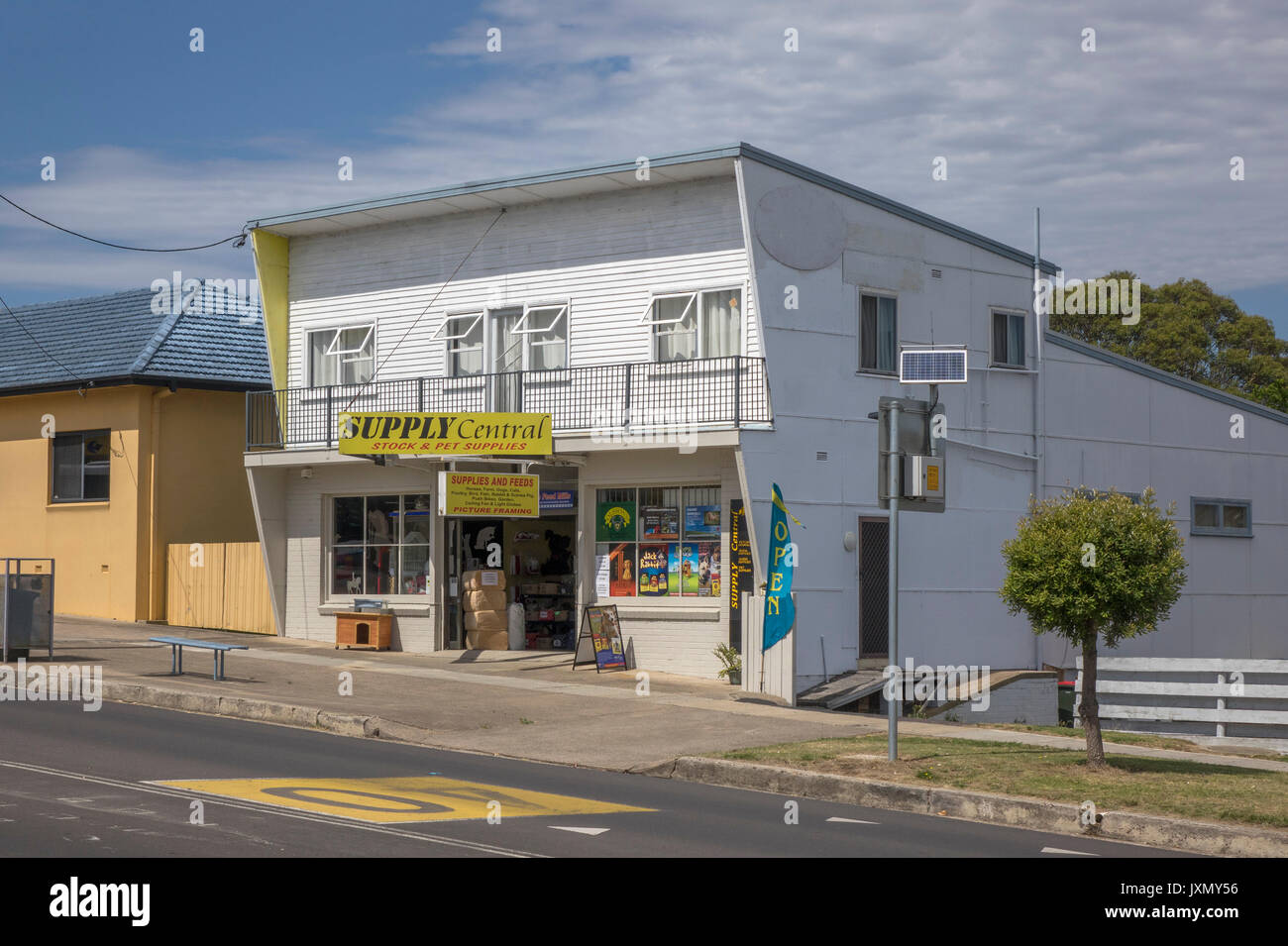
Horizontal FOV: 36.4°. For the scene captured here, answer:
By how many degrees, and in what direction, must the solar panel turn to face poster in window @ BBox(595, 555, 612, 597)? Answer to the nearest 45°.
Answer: approximately 135° to its right

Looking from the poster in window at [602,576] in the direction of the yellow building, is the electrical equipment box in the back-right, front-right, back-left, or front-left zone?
back-left

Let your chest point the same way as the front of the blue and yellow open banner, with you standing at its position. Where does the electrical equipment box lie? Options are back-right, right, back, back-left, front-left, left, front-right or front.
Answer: front

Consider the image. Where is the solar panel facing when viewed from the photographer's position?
facing the viewer

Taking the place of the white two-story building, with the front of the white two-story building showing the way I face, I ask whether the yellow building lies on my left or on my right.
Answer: on my right

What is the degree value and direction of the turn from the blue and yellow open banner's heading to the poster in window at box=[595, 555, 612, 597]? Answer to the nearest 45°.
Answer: approximately 135° to its right

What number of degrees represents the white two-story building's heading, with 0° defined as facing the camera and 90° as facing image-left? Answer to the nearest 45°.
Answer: approximately 45°

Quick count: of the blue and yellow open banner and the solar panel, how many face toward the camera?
2

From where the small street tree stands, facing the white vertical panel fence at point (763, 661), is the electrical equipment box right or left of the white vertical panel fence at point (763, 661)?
left

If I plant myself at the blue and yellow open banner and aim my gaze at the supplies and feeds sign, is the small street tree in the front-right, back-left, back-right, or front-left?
back-left

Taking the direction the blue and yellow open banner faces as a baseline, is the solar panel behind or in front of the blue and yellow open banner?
in front
